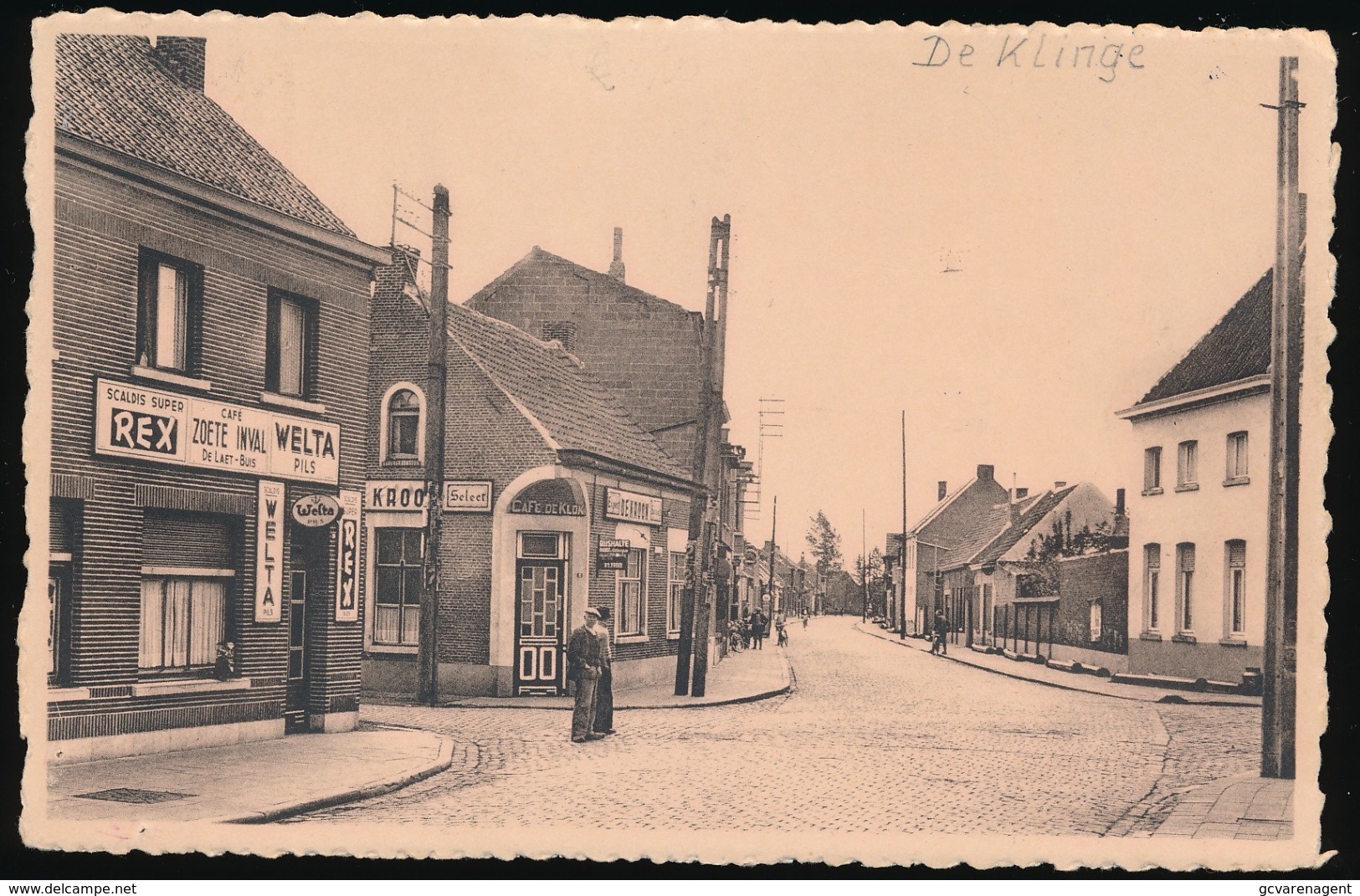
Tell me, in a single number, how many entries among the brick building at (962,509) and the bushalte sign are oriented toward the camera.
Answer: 1

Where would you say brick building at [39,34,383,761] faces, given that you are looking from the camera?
facing the viewer and to the right of the viewer

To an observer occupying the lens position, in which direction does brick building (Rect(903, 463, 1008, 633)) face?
facing to the left of the viewer

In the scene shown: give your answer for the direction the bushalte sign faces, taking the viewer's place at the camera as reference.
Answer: facing the viewer

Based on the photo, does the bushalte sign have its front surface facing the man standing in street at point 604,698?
yes

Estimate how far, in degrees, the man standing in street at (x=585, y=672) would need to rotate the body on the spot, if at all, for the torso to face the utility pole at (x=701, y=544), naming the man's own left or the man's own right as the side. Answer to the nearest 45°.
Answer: approximately 135° to the man's own left
